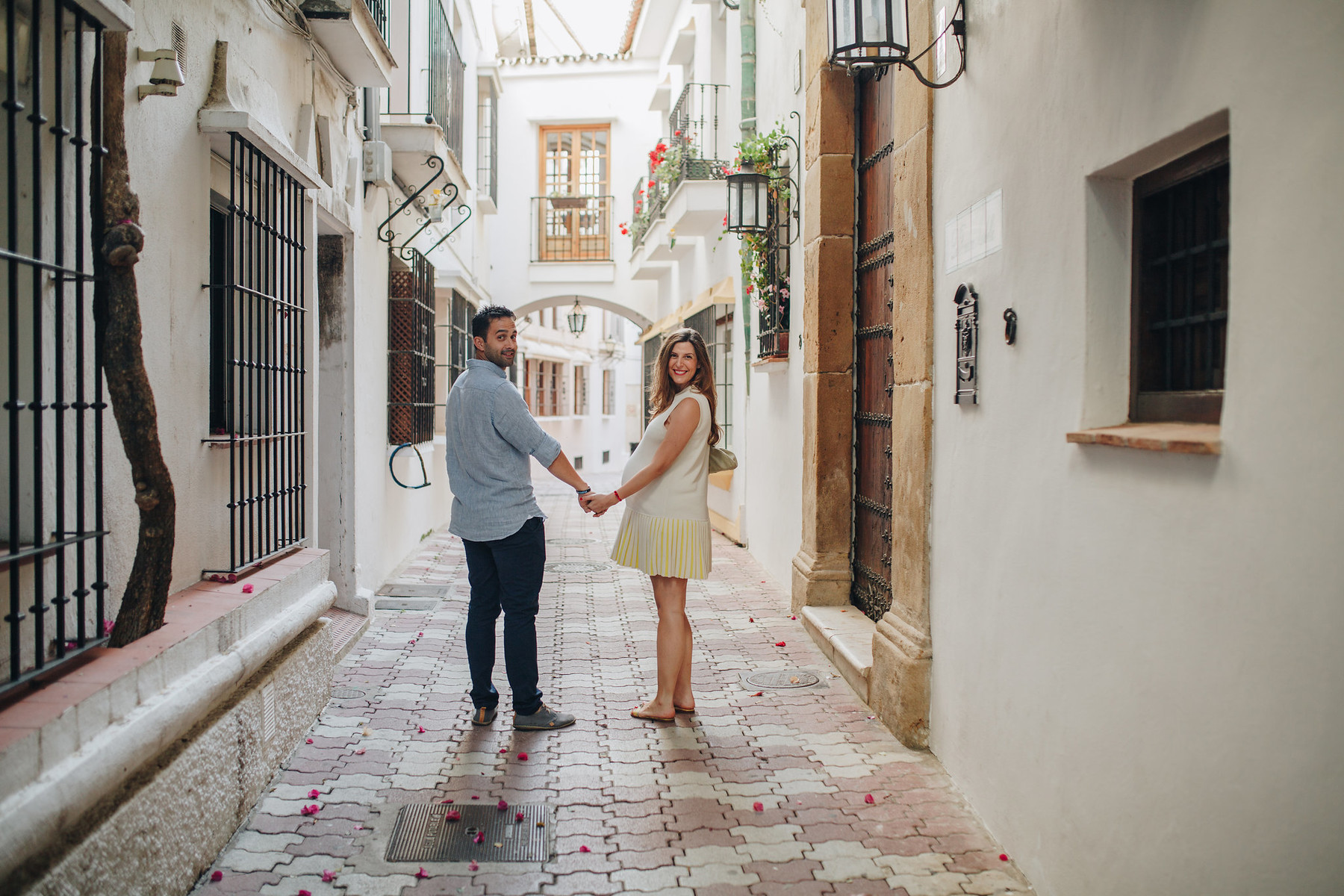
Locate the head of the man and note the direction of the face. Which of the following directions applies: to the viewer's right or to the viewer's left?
to the viewer's right

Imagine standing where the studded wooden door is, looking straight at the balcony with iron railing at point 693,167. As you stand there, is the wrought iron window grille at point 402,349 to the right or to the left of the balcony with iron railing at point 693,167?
left

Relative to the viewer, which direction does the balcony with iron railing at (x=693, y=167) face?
to the viewer's left

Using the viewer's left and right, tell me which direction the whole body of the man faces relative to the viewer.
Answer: facing away from the viewer and to the right of the viewer

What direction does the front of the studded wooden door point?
to the viewer's left

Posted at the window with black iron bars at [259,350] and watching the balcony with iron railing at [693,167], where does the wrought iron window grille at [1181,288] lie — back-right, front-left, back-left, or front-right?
back-right

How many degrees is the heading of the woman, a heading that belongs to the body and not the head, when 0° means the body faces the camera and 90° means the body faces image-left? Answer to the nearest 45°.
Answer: approximately 90°

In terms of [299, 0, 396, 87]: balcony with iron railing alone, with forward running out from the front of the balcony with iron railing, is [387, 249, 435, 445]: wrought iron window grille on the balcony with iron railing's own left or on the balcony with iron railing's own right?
on the balcony with iron railing's own left

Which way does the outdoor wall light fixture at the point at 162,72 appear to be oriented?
to the viewer's right

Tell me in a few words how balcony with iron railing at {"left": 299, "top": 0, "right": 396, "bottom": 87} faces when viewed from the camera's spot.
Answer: facing to the right of the viewer
